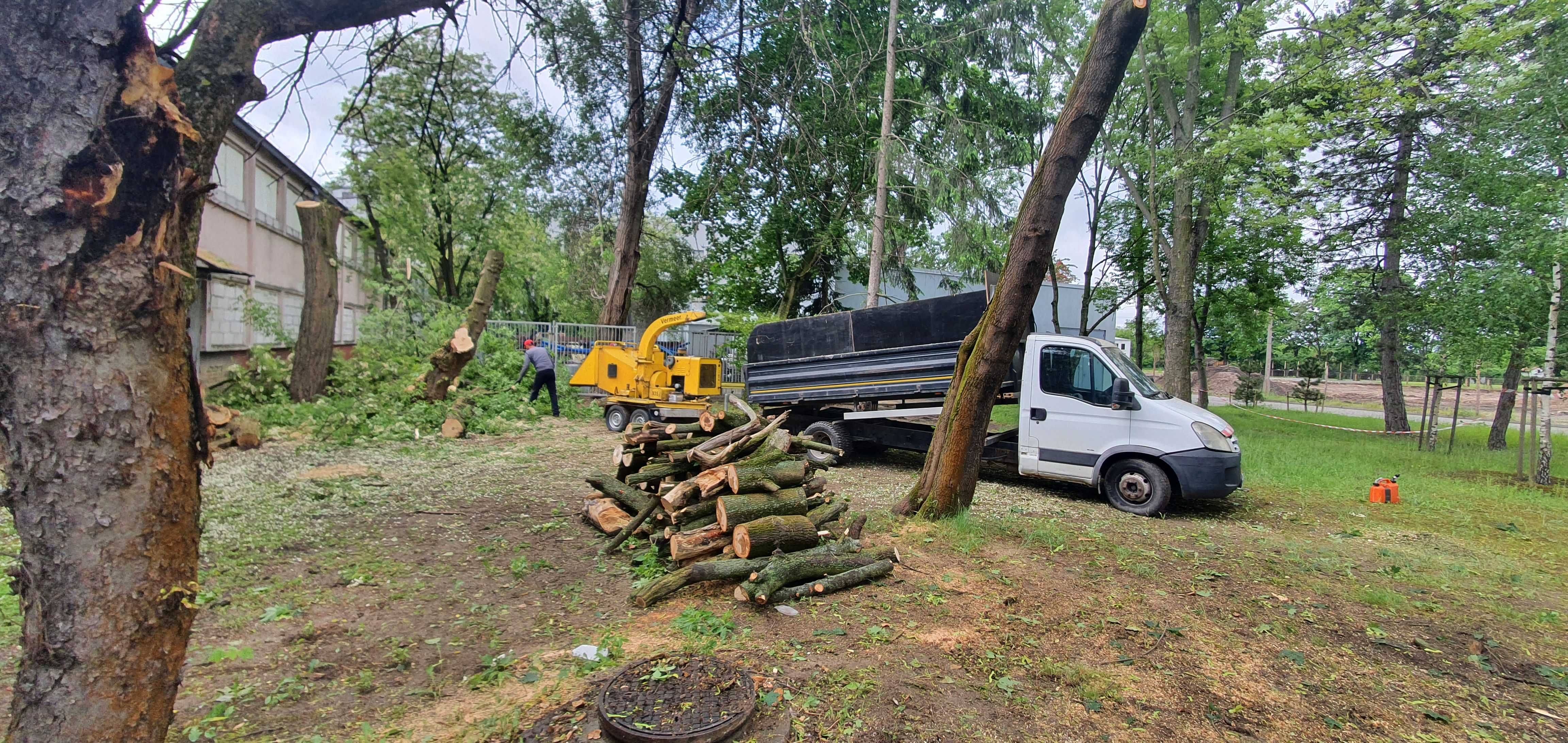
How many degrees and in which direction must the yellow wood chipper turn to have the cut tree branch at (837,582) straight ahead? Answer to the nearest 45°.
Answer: approximately 90° to its right

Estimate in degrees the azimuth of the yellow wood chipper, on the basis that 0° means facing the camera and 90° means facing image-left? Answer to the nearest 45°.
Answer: approximately 270°

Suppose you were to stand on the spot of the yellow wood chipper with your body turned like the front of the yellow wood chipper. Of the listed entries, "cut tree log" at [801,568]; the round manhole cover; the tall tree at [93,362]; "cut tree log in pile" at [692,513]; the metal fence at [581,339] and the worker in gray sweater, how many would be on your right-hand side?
4

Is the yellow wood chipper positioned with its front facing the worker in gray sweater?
no

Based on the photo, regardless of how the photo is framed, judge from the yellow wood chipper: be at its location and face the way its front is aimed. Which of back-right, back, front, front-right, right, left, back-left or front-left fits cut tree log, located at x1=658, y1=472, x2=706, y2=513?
right

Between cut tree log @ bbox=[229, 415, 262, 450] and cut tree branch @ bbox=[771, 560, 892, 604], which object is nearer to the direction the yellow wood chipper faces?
the cut tree branch

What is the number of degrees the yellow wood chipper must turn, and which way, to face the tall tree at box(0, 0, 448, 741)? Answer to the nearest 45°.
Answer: approximately 90° to its right

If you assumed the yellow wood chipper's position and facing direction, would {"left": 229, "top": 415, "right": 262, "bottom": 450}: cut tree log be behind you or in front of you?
behind

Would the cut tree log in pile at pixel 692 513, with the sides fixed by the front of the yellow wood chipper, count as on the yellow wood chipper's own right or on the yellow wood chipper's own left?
on the yellow wood chipper's own right

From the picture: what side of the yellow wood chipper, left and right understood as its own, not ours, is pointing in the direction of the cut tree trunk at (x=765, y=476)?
right

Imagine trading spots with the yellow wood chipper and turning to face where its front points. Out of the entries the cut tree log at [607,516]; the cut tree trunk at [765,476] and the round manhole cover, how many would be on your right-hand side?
3

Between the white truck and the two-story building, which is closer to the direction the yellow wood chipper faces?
the white truck

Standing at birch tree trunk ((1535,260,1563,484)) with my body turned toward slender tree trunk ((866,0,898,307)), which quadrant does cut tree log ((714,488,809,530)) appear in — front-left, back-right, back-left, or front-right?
front-left

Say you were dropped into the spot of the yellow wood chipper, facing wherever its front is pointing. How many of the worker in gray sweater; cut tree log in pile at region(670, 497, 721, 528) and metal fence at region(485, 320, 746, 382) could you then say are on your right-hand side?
1

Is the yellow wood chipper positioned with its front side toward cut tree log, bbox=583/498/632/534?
no

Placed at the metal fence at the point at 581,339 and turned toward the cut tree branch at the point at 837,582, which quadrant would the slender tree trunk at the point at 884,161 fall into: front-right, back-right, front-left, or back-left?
front-left

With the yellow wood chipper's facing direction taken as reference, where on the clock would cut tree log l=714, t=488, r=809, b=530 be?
The cut tree log is roughly at 3 o'clock from the yellow wood chipper.

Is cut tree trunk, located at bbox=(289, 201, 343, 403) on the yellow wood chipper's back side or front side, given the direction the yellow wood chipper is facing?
on the back side

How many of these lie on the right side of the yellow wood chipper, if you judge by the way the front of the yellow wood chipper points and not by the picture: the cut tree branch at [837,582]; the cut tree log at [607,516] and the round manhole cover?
3

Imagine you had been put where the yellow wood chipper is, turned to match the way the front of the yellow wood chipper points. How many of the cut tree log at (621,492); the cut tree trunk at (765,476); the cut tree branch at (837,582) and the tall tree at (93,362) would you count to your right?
4
